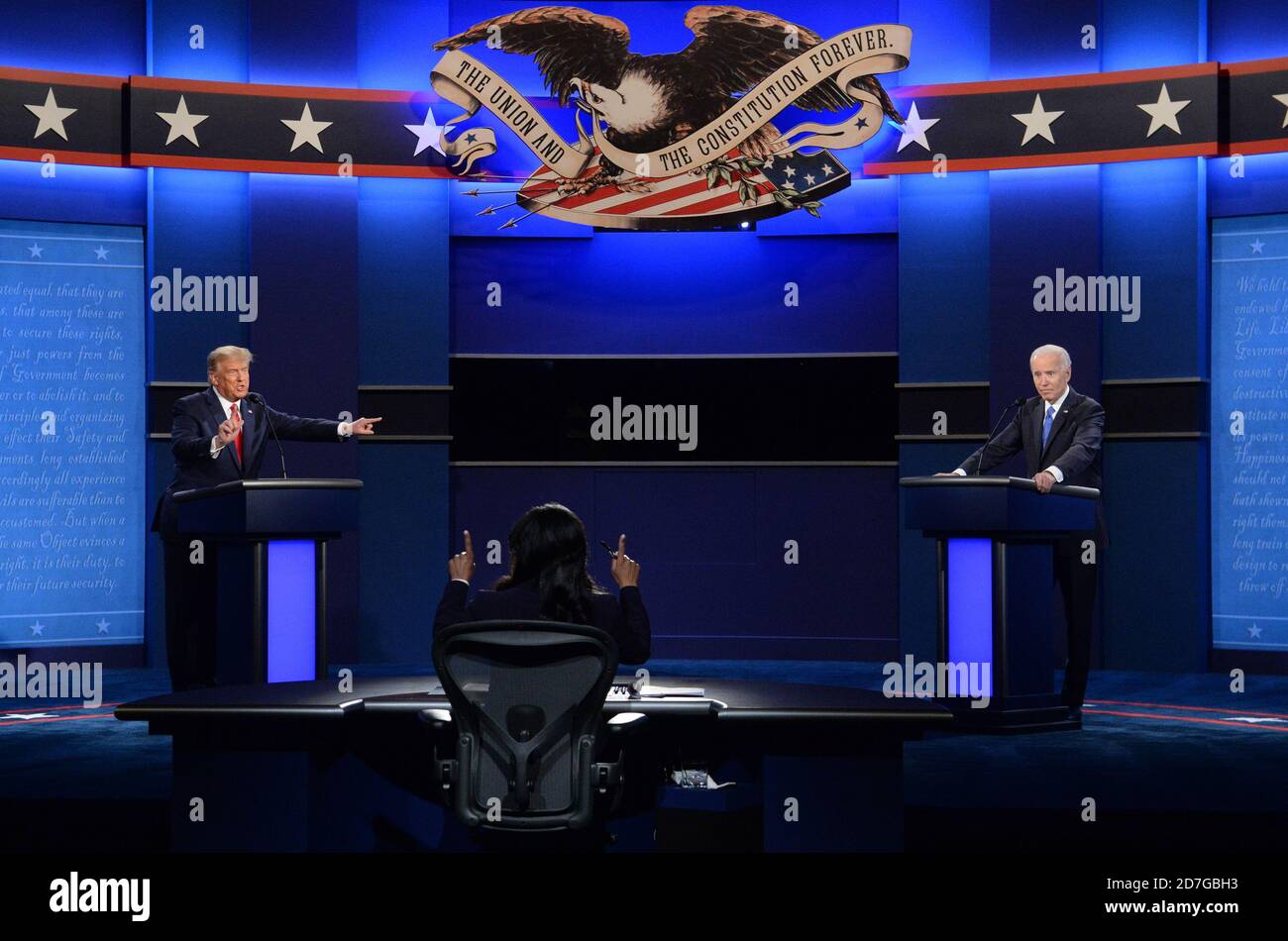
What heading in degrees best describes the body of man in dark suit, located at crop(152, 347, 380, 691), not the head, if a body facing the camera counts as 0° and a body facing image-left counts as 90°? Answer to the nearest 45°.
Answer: approximately 315°

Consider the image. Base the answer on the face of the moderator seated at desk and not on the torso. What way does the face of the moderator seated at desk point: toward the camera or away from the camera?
away from the camera

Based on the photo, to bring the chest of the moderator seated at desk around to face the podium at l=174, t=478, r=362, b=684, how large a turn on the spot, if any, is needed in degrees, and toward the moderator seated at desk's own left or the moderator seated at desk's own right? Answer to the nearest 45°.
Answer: approximately 45° to the moderator seated at desk's own left

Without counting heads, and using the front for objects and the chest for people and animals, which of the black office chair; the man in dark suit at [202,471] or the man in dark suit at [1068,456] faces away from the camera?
the black office chair

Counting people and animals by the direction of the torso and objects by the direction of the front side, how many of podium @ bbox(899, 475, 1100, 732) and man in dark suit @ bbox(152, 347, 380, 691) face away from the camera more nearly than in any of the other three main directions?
0

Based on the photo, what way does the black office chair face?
away from the camera

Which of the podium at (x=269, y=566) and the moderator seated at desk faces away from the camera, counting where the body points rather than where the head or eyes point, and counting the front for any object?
the moderator seated at desk

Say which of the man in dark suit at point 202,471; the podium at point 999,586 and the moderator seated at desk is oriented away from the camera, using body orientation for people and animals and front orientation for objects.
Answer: the moderator seated at desk

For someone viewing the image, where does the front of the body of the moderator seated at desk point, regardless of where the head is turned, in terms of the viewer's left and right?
facing away from the viewer

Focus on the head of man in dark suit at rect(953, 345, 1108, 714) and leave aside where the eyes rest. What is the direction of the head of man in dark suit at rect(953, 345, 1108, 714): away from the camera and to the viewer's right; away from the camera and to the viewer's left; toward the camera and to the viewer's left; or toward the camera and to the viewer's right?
toward the camera and to the viewer's left

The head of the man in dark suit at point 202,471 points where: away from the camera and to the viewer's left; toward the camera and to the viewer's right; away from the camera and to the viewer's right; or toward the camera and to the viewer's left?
toward the camera and to the viewer's right

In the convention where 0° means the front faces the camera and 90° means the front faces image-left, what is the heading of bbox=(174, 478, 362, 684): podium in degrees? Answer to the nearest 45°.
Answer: approximately 315°

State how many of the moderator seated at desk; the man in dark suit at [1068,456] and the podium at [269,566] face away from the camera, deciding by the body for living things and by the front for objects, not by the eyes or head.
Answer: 1

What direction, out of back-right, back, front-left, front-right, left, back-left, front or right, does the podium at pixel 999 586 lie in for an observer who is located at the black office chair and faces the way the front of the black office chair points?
front-right

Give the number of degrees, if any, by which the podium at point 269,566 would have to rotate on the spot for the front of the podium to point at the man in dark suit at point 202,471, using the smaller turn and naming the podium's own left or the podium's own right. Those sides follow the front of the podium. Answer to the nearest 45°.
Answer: approximately 180°

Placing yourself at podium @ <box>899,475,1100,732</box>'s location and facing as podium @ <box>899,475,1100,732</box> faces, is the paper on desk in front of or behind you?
in front

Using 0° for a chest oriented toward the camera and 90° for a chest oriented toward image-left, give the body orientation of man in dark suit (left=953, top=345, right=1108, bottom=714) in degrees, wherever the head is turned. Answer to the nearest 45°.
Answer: approximately 45°
